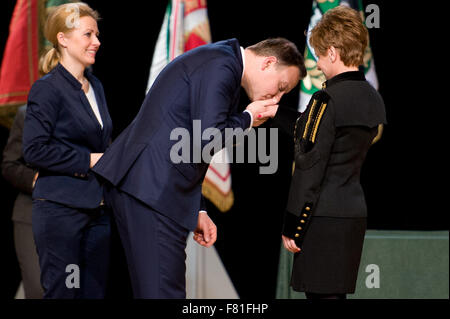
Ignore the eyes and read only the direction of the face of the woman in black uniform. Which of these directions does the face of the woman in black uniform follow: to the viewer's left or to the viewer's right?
to the viewer's left

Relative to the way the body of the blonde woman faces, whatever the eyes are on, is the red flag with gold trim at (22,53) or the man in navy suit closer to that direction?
the man in navy suit

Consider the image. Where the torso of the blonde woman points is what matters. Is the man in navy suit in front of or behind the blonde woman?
in front

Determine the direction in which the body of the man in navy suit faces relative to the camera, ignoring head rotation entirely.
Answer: to the viewer's right

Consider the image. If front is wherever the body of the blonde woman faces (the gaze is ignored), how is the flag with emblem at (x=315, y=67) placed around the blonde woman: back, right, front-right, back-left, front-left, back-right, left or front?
left

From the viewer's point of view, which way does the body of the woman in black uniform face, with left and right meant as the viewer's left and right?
facing away from the viewer and to the left of the viewer

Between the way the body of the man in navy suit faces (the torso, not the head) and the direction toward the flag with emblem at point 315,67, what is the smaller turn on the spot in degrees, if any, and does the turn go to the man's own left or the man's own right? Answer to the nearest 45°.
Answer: approximately 45° to the man's own left

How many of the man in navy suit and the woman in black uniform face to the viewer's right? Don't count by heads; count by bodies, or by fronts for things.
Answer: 1

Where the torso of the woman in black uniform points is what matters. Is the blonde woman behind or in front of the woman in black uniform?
in front
